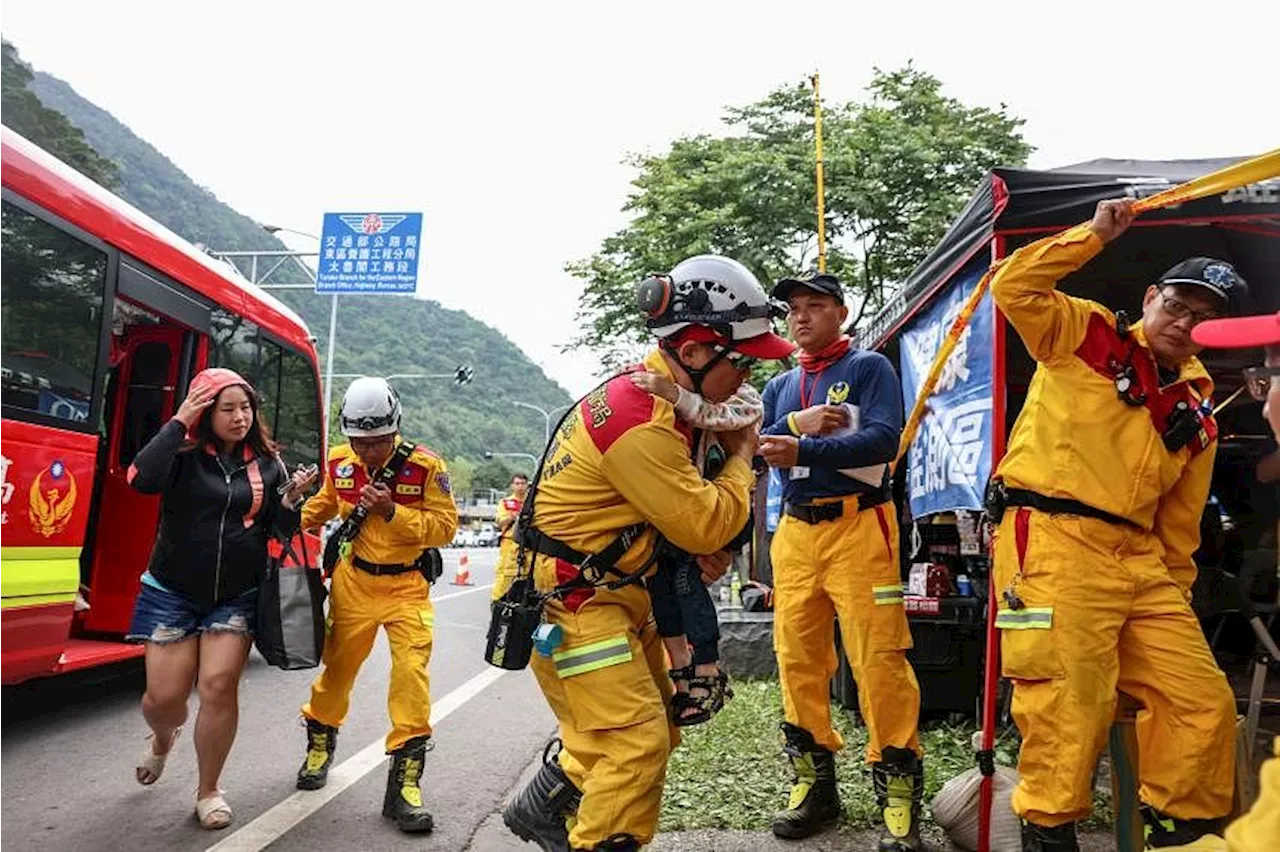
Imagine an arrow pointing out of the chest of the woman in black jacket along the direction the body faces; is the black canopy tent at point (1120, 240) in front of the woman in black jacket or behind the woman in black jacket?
in front

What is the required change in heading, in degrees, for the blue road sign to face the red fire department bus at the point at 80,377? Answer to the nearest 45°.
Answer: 0° — it already faces it

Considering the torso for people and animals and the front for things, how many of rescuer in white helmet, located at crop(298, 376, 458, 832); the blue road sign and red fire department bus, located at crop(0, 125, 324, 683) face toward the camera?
2

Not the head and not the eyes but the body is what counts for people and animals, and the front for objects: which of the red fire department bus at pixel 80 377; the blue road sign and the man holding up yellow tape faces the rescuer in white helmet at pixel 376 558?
the blue road sign

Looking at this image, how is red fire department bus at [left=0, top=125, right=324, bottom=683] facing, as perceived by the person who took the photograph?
facing away from the viewer and to the right of the viewer

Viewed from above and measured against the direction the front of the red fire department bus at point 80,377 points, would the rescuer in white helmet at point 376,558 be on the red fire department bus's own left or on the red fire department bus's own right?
on the red fire department bus's own right

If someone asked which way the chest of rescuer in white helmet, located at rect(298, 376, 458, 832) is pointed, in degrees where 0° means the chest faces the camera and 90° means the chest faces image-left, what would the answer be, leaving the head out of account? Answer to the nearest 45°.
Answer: approximately 0°

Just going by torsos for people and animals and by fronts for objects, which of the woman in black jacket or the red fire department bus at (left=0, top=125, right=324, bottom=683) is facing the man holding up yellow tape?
the woman in black jacket
